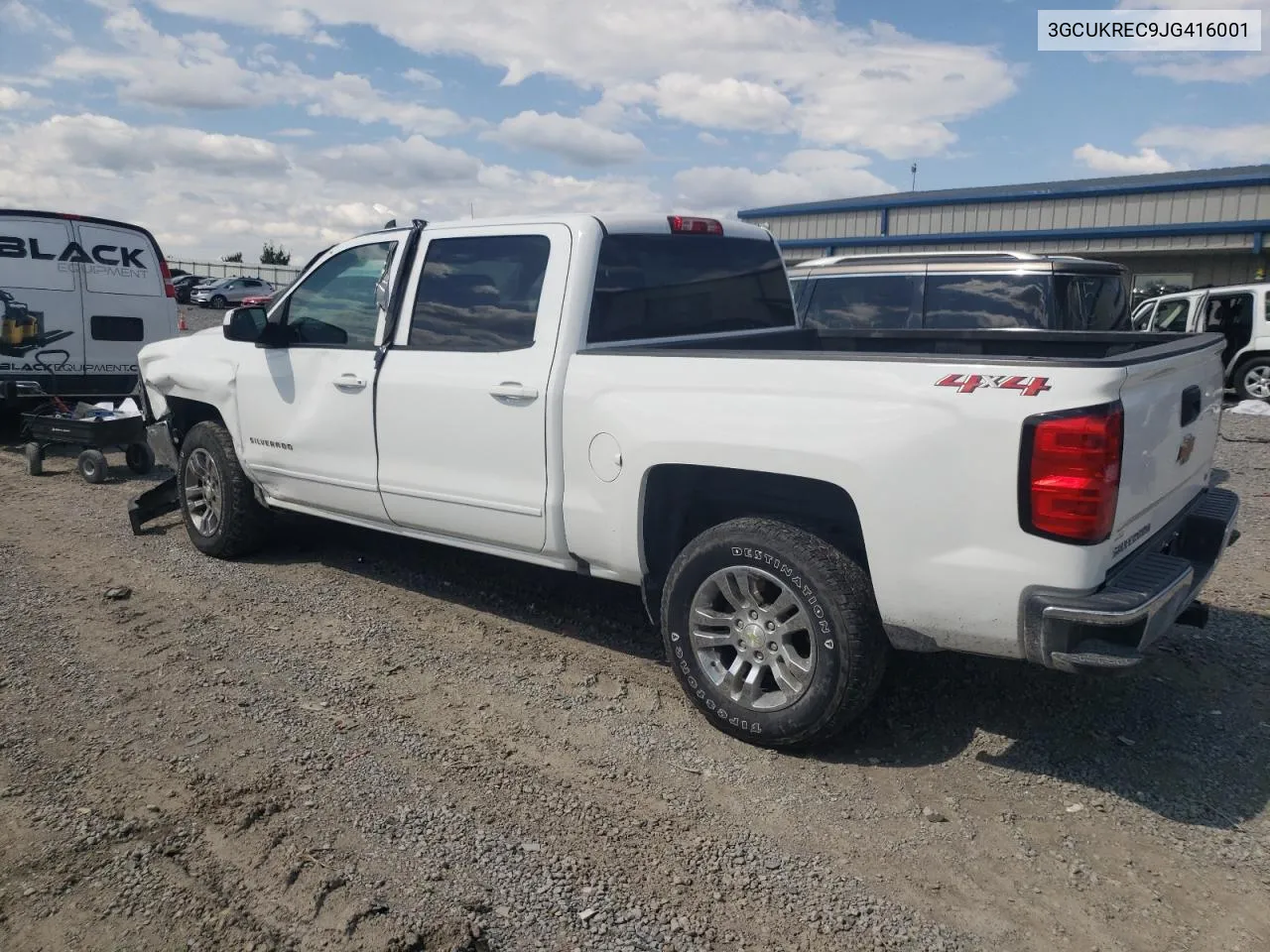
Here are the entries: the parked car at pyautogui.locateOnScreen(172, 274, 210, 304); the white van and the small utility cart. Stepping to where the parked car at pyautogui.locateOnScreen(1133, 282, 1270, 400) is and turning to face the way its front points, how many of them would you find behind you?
0

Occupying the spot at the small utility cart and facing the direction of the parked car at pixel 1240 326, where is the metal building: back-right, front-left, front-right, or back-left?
front-left

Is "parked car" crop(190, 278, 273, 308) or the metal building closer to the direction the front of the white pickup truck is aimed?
the parked car

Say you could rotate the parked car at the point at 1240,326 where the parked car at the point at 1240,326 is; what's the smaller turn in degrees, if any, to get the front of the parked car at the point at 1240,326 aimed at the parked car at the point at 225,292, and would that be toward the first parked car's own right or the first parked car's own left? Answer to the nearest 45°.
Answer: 0° — it already faces it

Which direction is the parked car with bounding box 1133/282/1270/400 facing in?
to the viewer's left

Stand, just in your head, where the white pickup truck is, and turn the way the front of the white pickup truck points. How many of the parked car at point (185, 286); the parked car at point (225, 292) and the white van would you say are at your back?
0

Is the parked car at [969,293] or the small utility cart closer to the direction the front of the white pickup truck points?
the small utility cart

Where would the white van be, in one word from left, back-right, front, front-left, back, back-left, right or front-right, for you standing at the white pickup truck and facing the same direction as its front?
front

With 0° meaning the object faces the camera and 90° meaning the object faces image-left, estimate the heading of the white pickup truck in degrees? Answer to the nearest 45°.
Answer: approximately 135°

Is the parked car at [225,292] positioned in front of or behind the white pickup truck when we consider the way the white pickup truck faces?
in front

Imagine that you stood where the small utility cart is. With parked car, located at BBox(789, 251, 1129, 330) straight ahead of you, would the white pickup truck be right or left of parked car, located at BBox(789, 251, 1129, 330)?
right

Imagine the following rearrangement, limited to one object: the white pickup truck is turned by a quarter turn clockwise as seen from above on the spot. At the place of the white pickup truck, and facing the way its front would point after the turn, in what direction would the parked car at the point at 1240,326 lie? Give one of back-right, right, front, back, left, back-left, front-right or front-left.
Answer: front

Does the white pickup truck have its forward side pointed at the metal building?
no

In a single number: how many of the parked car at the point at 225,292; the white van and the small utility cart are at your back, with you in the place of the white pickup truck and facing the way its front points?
0
